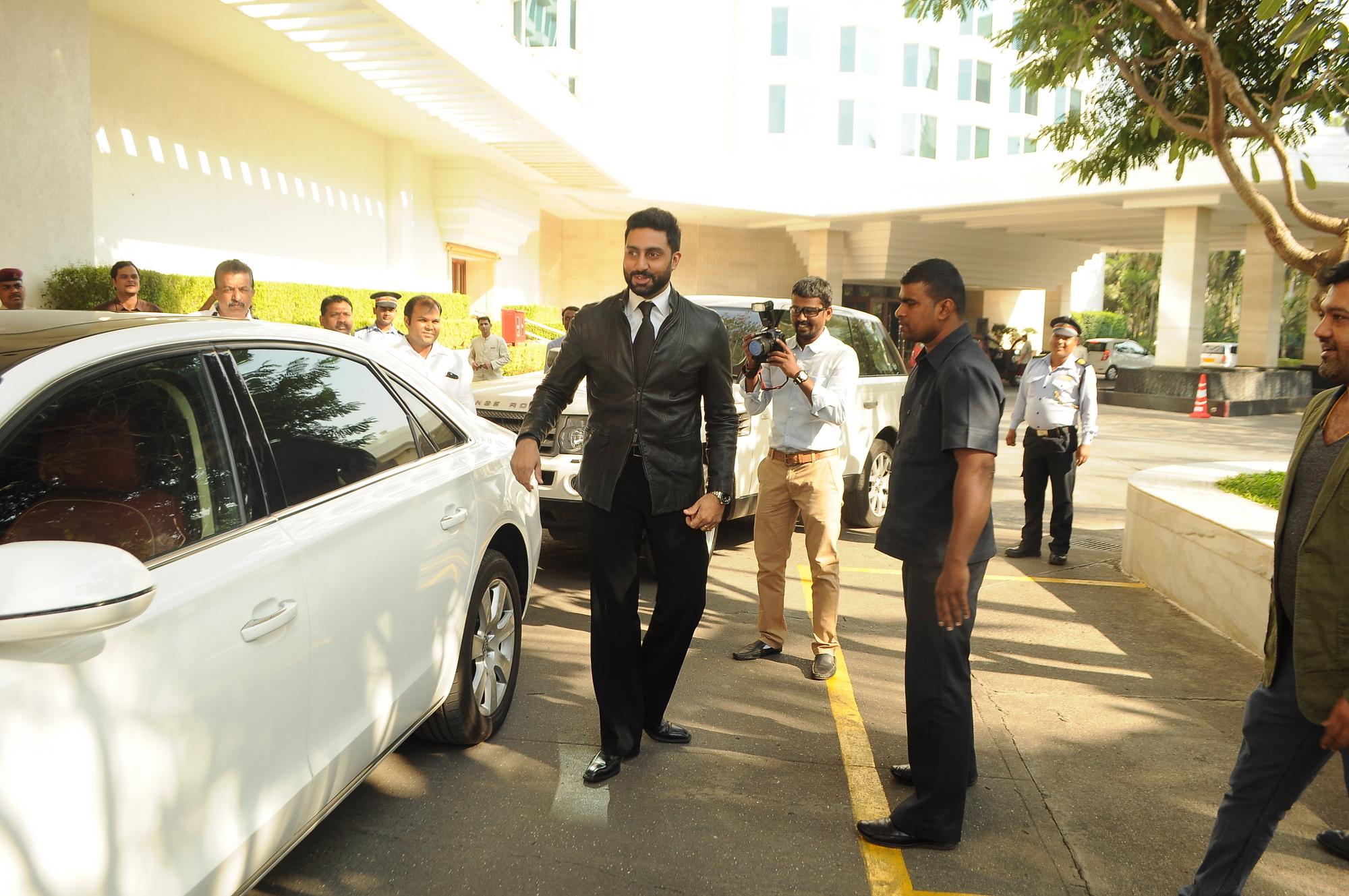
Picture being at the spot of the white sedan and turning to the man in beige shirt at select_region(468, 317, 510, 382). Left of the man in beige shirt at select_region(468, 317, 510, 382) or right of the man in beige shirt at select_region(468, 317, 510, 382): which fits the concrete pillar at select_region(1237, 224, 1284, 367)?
right

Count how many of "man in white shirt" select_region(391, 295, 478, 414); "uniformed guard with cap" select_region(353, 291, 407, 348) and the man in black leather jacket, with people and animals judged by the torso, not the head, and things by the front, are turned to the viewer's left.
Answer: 0

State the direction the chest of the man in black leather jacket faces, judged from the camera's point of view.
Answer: toward the camera

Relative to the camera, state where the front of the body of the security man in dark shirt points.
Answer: to the viewer's left

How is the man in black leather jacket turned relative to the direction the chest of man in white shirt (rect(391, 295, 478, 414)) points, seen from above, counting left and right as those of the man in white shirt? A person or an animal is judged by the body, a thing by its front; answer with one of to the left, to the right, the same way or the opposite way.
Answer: the same way

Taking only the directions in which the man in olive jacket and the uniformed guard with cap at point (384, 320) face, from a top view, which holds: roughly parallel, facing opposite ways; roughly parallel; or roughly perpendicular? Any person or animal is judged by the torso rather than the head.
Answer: roughly perpendicular

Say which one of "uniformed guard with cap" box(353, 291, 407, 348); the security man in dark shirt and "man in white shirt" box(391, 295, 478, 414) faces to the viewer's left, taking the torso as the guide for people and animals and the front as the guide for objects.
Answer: the security man in dark shirt

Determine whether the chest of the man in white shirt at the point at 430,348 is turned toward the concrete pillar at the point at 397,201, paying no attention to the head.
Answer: no

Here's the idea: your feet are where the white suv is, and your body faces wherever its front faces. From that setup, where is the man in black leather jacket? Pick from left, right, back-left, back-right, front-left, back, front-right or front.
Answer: front-left

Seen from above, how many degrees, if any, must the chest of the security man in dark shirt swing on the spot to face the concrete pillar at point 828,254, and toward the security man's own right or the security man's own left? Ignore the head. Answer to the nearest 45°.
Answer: approximately 90° to the security man's own right

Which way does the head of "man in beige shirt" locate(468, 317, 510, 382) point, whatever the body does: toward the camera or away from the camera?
toward the camera

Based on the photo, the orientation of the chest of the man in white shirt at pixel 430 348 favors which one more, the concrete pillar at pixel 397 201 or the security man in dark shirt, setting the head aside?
the security man in dark shirt

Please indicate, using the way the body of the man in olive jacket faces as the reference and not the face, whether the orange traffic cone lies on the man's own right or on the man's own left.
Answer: on the man's own right

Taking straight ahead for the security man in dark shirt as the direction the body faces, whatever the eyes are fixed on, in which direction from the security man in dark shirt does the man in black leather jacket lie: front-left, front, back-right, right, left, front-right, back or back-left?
front

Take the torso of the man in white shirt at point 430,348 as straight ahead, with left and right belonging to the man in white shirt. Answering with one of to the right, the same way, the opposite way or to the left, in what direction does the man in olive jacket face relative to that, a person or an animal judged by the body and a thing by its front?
to the right

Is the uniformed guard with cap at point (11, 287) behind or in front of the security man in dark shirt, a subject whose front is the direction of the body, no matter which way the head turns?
in front

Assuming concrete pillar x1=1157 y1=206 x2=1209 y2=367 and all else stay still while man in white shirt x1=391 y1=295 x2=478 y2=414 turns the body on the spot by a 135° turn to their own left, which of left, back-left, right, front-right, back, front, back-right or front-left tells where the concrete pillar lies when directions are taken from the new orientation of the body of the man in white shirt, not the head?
front

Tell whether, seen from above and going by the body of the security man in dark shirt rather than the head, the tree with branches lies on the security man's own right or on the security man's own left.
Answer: on the security man's own right

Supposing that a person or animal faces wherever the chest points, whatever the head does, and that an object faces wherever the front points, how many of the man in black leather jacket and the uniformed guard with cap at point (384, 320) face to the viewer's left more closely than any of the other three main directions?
0

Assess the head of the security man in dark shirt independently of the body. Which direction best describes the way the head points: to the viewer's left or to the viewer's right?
to the viewer's left

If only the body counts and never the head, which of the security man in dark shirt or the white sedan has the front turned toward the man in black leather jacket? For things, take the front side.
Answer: the security man in dark shirt

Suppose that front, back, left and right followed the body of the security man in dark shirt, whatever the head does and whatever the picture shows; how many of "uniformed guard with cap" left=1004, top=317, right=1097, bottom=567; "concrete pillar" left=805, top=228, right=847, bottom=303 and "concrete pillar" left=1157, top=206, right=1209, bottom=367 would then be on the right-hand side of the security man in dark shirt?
3

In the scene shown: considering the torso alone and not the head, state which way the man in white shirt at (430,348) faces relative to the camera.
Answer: toward the camera
